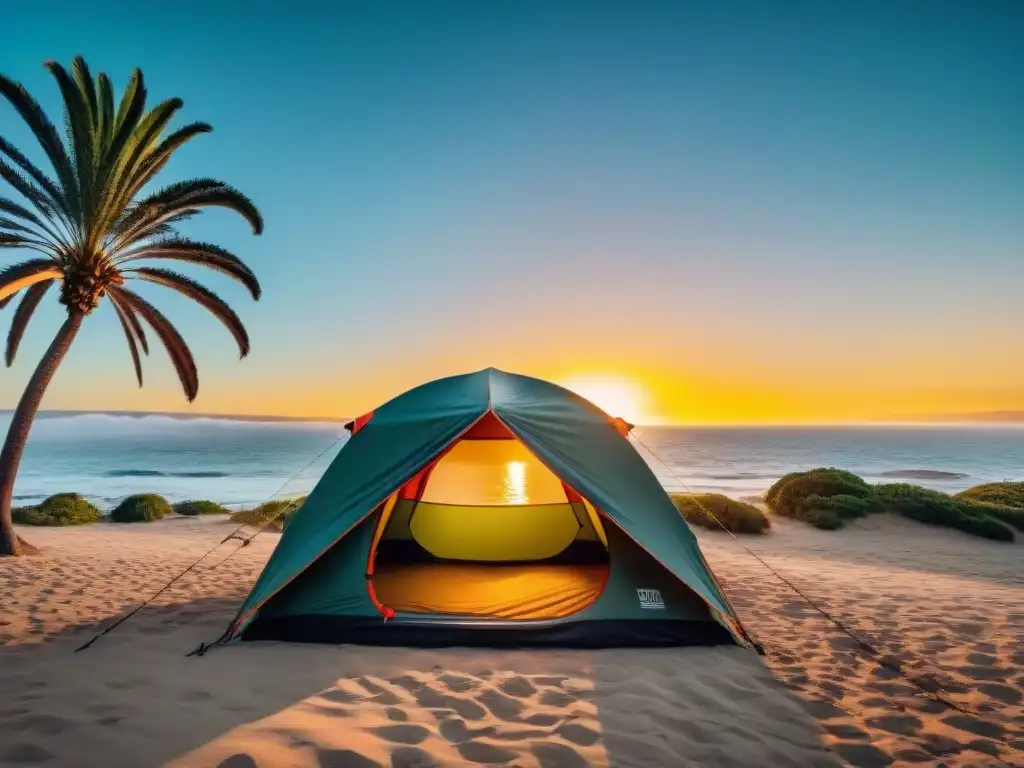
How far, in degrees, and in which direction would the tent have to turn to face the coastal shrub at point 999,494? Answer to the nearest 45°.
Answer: approximately 135° to its left

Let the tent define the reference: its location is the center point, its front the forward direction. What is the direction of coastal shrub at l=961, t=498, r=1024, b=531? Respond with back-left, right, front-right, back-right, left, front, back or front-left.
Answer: back-left

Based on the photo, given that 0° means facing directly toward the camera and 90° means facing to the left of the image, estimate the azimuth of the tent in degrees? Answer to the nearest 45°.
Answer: approximately 0°

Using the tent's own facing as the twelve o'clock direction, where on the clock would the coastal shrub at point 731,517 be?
The coastal shrub is roughly at 7 o'clock from the tent.

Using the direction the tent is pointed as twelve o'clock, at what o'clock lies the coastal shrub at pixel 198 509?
The coastal shrub is roughly at 5 o'clock from the tent.

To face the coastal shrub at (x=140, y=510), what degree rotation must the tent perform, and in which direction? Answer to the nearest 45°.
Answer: approximately 135° to its right

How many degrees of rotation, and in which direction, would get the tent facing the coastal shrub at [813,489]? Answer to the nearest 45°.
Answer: approximately 135° to its left

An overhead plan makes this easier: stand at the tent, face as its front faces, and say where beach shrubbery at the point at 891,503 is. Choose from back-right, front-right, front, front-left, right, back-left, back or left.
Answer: back-left

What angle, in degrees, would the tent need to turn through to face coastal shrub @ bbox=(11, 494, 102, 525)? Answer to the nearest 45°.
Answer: approximately 135° to its right
